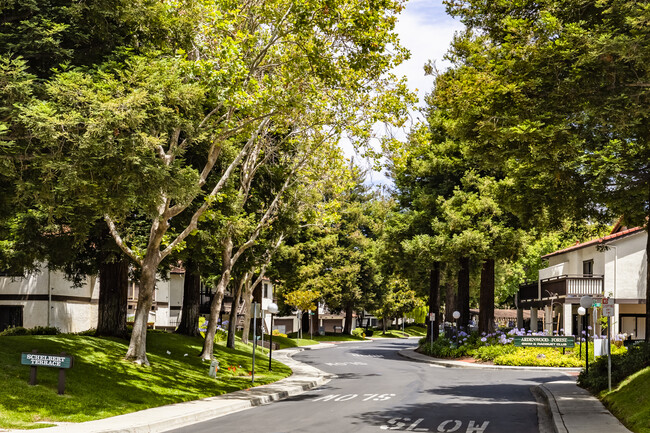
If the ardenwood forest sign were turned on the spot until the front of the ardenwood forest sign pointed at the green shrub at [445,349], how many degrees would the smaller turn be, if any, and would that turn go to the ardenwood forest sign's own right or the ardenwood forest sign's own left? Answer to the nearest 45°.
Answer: approximately 135° to the ardenwood forest sign's own right

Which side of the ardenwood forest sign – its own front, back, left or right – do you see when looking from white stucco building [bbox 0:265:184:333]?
right

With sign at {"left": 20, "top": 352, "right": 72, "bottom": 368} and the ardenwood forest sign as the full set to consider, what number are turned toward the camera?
2

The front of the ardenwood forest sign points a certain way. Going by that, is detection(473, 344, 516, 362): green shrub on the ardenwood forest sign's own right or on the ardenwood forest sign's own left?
on the ardenwood forest sign's own right

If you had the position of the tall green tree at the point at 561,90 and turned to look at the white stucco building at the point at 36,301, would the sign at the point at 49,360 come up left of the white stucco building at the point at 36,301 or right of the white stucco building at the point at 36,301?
left

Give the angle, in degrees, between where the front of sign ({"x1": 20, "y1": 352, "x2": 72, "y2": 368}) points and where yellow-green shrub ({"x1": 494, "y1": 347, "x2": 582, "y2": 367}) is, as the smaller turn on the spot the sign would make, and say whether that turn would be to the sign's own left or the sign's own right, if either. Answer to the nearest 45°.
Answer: approximately 135° to the sign's own left

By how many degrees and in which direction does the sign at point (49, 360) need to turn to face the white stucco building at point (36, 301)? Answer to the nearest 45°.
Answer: approximately 180°

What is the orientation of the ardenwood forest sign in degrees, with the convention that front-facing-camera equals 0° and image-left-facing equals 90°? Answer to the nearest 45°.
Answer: approximately 0°
